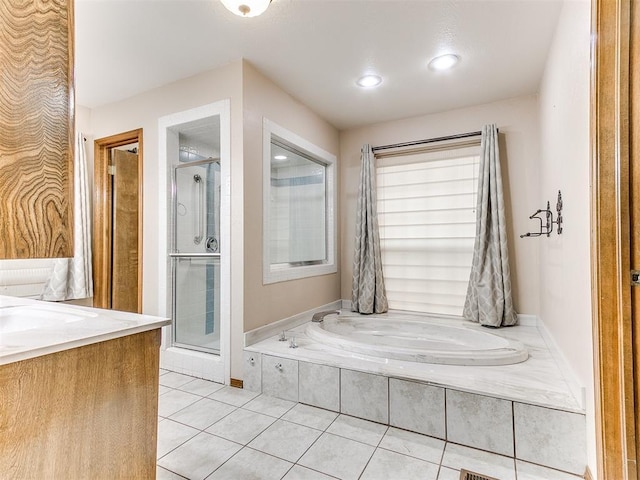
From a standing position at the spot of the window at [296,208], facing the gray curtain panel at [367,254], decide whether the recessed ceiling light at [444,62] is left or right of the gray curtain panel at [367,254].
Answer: right

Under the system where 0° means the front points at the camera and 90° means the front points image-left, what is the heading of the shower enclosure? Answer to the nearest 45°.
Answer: approximately 45°

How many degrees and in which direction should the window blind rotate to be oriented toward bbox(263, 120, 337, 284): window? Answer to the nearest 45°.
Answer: approximately 45° to its right

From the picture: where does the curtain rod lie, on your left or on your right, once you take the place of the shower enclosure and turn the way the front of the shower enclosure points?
on your left

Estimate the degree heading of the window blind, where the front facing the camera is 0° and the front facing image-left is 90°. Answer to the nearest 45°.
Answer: approximately 0°

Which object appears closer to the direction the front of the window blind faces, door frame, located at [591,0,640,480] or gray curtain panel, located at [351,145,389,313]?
the door frame

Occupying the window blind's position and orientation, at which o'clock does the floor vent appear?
The floor vent is roughly at 12 o'clock from the window blind.

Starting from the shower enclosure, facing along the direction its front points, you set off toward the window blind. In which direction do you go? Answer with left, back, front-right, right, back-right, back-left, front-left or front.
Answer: back-left

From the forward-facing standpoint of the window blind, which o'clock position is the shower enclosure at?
The shower enclosure is roughly at 2 o'clock from the window blind.
